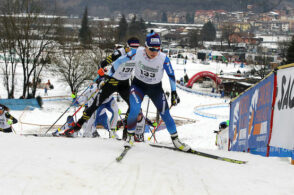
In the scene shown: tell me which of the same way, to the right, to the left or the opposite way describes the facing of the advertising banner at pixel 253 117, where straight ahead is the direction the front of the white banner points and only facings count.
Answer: the same way

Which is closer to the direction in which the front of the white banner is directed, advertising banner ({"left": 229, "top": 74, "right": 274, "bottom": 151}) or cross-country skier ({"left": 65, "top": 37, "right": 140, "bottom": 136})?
the cross-country skier

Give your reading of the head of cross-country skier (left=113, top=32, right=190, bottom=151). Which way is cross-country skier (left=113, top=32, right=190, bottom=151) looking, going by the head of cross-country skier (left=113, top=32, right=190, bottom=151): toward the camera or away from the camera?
toward the camera

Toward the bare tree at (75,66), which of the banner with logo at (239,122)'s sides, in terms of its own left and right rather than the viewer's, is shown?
right

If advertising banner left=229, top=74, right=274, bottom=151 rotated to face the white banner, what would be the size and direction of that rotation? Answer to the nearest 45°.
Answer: approximately 45° to its left

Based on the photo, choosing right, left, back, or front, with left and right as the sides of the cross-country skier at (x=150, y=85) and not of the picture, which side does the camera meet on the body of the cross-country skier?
front

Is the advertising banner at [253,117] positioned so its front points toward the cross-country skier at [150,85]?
yes

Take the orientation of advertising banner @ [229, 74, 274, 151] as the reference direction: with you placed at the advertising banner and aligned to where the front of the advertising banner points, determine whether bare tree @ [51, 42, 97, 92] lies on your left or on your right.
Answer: on your right

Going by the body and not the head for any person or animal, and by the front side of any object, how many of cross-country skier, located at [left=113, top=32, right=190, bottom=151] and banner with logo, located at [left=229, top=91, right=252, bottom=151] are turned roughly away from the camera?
0

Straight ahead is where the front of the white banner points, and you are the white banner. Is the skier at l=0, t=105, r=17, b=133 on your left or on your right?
on your right

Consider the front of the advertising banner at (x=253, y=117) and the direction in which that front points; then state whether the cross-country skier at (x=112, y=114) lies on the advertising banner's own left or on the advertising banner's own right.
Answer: on the advertising banner's own right

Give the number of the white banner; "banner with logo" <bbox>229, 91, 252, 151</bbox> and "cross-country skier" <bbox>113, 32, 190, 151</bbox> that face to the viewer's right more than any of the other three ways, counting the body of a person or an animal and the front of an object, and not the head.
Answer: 0

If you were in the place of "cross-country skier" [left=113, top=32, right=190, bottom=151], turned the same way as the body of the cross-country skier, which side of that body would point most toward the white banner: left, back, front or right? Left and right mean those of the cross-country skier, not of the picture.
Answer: left

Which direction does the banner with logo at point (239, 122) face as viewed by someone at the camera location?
facing the viewer and to the left of the viewer

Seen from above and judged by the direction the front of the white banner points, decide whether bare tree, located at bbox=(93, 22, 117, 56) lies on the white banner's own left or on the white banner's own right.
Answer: on the white banner's own right

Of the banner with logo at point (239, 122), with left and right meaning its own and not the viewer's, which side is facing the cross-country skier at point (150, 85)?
front

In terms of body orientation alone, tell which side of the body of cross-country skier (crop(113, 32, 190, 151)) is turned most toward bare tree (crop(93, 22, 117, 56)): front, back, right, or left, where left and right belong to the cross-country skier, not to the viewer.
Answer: back
